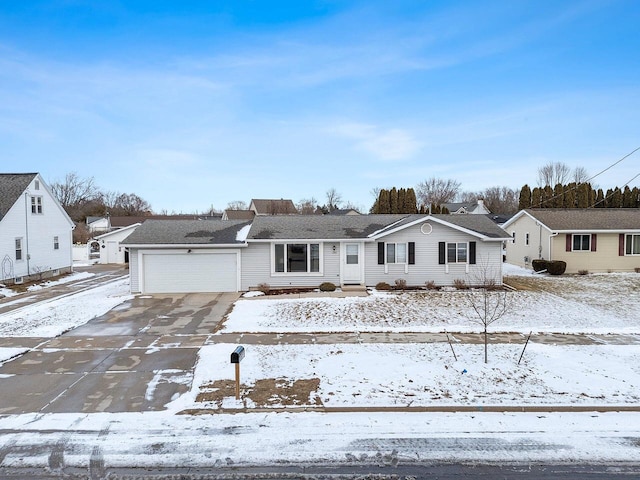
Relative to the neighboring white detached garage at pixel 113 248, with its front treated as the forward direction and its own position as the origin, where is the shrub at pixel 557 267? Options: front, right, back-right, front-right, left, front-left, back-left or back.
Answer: front-left

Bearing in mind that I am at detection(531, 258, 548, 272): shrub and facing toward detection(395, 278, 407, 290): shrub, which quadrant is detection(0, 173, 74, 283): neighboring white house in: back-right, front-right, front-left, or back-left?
front-right

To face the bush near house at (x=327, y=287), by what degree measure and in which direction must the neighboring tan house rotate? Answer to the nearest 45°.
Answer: approximately 90° to its right

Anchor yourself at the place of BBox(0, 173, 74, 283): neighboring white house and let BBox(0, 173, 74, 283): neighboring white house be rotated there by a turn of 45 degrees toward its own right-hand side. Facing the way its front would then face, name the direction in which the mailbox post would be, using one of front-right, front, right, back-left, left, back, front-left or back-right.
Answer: left

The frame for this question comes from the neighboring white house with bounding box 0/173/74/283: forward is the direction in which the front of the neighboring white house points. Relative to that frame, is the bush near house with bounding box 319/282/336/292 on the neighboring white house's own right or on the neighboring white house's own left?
on the neighboring white house's own left

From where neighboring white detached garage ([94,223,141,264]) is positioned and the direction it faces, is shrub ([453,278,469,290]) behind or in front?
in front

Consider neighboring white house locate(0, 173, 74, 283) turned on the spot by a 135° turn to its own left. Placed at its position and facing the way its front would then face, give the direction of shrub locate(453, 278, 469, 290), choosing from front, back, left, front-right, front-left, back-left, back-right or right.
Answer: front-right

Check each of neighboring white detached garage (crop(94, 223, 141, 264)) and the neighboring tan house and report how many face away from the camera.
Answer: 0

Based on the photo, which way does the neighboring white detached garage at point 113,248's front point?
toward the camera

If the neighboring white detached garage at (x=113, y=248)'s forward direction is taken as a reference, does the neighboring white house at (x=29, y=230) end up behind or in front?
in front

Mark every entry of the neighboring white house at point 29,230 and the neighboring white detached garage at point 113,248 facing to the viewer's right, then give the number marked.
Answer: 0

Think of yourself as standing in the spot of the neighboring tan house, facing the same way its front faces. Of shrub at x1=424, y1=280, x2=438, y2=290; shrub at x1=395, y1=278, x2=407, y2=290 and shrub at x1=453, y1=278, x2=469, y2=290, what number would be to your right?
3

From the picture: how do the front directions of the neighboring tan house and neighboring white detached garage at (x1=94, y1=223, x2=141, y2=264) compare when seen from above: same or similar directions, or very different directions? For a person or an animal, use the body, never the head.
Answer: same or similar directions

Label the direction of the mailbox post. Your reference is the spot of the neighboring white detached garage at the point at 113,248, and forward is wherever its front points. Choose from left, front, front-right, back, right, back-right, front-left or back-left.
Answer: front

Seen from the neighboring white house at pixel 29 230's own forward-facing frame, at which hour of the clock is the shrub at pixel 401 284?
The shrub is roughly at 9 o'clock from the neighboring white house.
